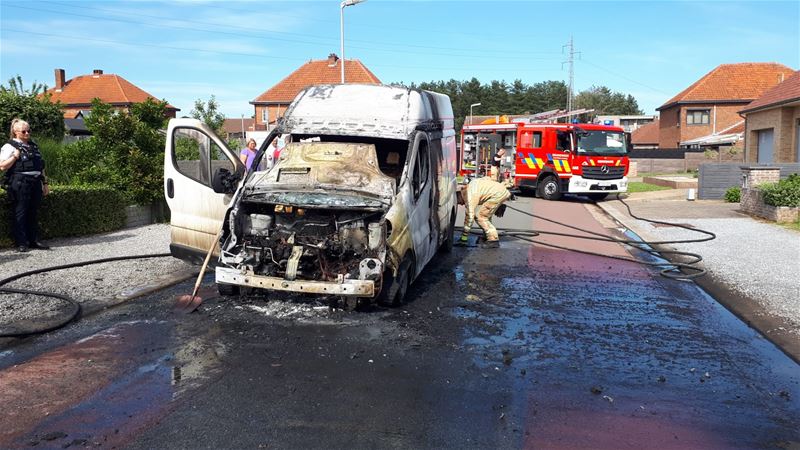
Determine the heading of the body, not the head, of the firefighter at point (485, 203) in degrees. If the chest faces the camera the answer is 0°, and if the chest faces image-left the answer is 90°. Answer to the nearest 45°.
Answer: approximately 90°

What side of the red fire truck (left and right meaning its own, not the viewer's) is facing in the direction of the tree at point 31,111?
right

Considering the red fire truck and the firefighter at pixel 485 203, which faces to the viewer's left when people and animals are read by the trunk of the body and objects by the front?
the firefighter

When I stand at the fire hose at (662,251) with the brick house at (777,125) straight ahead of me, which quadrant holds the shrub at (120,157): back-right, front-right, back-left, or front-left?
back-left

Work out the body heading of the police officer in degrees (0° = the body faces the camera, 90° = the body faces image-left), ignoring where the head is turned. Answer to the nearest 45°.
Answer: approximately 315°

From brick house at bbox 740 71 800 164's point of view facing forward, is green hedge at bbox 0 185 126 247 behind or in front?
in front

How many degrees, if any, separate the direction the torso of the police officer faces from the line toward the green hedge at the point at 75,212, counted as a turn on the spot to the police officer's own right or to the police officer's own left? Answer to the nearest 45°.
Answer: approximately 90° to the police officer's own left

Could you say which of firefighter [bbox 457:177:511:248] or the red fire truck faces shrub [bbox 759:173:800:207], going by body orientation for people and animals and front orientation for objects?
the red fire truck

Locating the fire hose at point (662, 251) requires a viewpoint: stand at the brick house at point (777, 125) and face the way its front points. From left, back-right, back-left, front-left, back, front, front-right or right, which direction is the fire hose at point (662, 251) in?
front-left

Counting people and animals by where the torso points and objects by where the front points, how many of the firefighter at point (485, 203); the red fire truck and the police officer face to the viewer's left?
1

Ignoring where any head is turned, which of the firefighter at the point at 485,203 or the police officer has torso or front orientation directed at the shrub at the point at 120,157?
the firefighter

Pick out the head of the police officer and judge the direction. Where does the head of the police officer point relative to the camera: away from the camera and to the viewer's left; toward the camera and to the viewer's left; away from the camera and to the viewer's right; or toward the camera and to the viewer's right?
toward the camera and to the viewer's right
